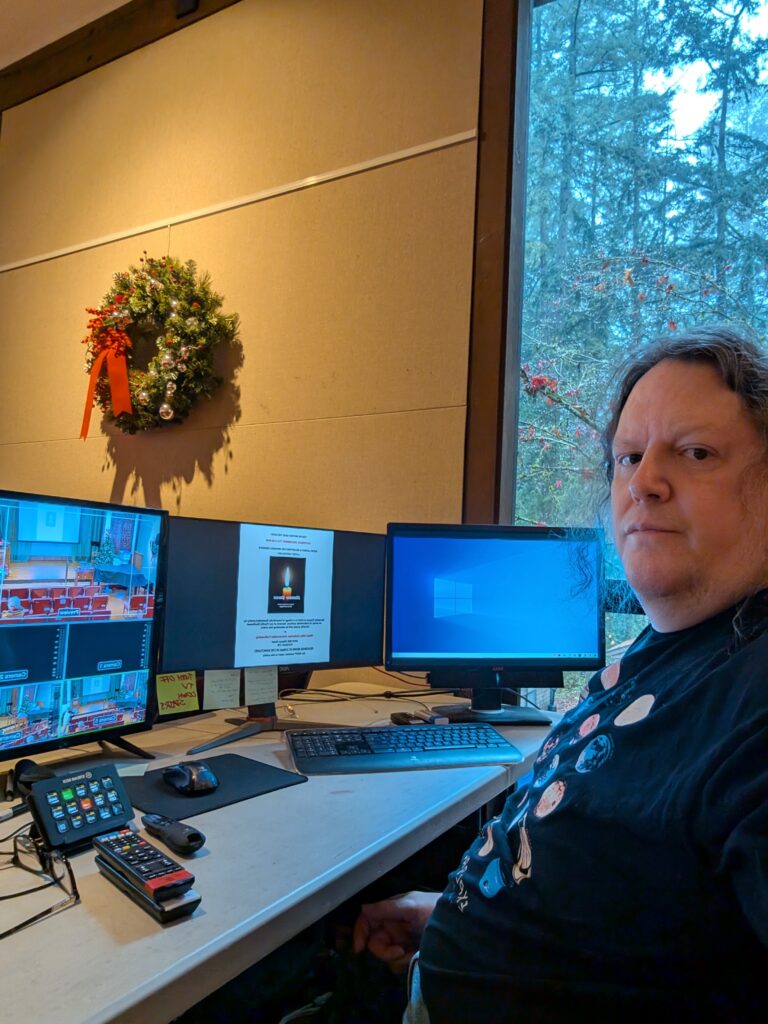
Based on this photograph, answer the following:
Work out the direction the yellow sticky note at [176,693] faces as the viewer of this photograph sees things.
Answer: facing the viewer

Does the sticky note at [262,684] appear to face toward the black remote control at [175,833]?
yes

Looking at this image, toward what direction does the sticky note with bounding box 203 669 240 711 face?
toward the camera

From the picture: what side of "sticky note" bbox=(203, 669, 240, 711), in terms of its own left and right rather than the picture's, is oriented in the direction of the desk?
front

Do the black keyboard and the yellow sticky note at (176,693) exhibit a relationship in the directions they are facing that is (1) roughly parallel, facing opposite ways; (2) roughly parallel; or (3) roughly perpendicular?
roughly parallel

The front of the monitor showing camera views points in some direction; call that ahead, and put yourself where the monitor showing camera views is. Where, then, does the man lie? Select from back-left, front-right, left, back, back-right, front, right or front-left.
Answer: front

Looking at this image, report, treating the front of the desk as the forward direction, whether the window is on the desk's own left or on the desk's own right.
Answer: on the desk's own left

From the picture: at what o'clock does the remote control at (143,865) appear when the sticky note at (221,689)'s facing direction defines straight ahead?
The remote control is roughly at 12 o'clock from the sticky note.

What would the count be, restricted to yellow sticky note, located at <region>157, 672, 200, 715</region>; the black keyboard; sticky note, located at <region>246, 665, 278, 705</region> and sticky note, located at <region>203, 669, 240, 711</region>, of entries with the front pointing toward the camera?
4

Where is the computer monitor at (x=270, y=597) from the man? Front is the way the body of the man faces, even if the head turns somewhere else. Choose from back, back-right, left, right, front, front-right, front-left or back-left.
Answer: right

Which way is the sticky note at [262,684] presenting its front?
toward the camera

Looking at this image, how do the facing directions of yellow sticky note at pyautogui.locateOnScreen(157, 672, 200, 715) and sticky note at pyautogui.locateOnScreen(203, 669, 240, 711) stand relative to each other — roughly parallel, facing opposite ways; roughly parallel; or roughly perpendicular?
roughly parallel

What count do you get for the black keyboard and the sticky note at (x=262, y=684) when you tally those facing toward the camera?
2

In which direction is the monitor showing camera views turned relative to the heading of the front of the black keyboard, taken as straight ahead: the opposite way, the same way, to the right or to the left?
to the left

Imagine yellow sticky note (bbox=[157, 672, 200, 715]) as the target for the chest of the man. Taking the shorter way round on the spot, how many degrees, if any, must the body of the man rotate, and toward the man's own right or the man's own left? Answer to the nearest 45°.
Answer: approximately 90° to the man's own right

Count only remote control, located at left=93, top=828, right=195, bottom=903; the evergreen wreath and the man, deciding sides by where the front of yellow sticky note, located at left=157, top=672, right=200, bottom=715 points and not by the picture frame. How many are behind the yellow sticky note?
1
